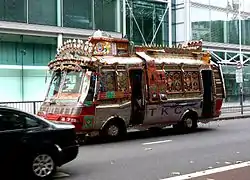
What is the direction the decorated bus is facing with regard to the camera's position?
facing the viewer and to the left of the viewer

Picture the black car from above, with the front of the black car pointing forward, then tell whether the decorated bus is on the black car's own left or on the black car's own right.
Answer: on the black car's own right

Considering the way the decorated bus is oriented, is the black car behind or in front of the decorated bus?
in front

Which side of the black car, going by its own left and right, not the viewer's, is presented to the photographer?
left
